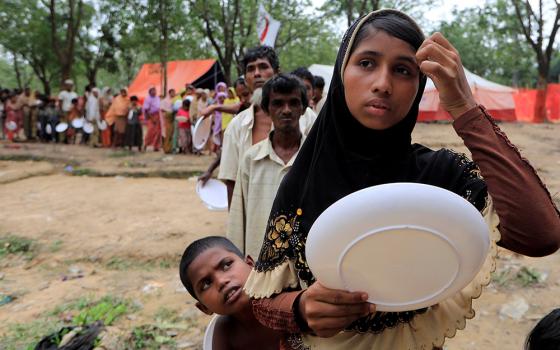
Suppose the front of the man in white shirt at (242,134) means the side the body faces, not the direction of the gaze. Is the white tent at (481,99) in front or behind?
behind

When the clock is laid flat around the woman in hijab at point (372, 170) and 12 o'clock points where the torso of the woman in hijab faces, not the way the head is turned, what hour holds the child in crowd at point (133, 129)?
The child in crowd is roughly at 5 o'clock from the woman in hijab.

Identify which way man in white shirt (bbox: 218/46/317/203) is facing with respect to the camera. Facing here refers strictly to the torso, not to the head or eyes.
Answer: toward the camera

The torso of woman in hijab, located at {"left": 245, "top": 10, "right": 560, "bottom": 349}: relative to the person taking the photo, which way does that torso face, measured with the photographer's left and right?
facing the viewer

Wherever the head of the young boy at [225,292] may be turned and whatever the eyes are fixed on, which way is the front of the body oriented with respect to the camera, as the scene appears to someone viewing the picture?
toward the camera

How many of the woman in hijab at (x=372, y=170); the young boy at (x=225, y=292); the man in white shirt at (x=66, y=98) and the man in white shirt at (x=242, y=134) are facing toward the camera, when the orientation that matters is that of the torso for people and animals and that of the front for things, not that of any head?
4

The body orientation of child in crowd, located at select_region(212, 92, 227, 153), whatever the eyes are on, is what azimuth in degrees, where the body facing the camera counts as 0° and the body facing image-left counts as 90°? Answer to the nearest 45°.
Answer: approximately 315°

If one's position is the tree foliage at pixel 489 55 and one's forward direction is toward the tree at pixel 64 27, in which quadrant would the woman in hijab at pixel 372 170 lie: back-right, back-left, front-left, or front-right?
front-left

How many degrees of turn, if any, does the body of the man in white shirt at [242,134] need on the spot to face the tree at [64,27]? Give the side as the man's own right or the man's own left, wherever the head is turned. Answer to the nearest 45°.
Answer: approximately 135° to the man's own right

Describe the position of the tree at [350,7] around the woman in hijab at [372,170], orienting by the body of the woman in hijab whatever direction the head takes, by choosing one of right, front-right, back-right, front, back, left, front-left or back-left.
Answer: back

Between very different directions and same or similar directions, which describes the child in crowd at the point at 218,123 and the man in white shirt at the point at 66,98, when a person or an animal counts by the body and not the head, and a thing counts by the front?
same or similar directions

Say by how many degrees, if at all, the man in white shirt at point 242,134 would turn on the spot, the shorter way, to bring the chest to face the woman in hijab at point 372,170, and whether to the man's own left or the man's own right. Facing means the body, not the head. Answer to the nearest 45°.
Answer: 0° — they already face them

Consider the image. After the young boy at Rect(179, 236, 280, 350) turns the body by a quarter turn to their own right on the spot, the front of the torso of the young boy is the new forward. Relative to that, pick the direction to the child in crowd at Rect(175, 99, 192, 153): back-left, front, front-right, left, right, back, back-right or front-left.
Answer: right

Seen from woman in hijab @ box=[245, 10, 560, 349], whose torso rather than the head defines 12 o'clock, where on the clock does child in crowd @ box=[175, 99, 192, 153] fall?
The child in crowd is roughly at 5 o'clock from the woman in hijab.

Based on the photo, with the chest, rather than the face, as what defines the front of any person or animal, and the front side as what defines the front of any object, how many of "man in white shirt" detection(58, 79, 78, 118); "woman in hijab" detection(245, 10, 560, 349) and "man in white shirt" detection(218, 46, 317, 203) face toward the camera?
3

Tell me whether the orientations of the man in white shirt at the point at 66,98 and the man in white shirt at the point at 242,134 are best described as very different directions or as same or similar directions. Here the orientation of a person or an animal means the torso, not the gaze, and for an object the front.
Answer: same or similar directions
